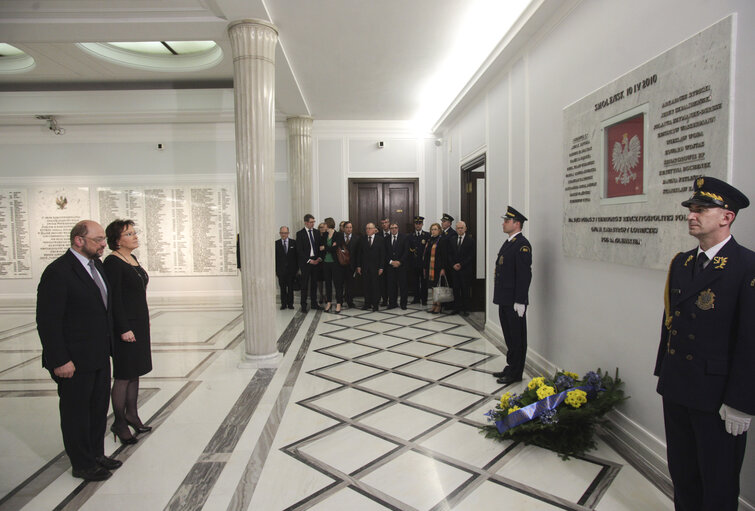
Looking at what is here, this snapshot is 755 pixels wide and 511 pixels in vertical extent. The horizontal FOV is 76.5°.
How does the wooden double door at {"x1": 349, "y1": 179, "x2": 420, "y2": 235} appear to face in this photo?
toward the camera

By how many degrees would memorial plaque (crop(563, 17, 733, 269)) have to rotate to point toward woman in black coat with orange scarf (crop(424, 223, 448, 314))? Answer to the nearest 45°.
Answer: approximately 90° to its right

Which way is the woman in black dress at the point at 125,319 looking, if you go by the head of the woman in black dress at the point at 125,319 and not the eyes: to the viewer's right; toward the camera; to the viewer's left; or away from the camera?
to the viewer's right

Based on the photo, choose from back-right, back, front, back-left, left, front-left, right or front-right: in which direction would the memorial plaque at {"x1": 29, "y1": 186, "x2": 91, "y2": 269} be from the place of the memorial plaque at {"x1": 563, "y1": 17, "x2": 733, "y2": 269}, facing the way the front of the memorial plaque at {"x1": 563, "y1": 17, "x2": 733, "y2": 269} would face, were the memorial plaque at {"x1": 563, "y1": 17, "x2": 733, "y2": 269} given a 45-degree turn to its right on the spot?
front

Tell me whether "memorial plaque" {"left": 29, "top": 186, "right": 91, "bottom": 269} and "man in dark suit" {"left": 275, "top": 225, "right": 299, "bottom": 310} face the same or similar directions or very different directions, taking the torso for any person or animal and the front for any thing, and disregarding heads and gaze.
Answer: same or similar directions

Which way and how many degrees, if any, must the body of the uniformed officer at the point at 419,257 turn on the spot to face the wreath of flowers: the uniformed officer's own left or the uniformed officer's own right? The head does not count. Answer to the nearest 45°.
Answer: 0° — they already face it

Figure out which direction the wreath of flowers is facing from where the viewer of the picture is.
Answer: facing the viewer and to the left of the viewer

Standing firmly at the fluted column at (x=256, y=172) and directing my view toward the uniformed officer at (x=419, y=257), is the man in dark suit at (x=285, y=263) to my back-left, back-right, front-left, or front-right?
front-left

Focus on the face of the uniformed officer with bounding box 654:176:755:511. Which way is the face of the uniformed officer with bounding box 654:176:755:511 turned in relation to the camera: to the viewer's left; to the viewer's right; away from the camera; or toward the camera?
to the viewer's left

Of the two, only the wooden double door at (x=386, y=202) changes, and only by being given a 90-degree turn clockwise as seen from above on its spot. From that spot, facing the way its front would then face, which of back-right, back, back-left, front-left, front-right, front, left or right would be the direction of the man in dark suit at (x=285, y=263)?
front-left

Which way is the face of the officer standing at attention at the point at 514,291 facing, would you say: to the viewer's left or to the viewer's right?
to the viewer's left

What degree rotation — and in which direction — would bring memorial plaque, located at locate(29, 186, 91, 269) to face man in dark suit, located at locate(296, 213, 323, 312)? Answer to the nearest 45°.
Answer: approximately 45° to its left

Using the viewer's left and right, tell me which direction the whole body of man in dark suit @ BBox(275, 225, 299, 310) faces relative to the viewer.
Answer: facing the viewer

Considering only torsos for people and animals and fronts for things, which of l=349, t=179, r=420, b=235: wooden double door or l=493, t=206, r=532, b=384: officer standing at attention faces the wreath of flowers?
the wooden double door
